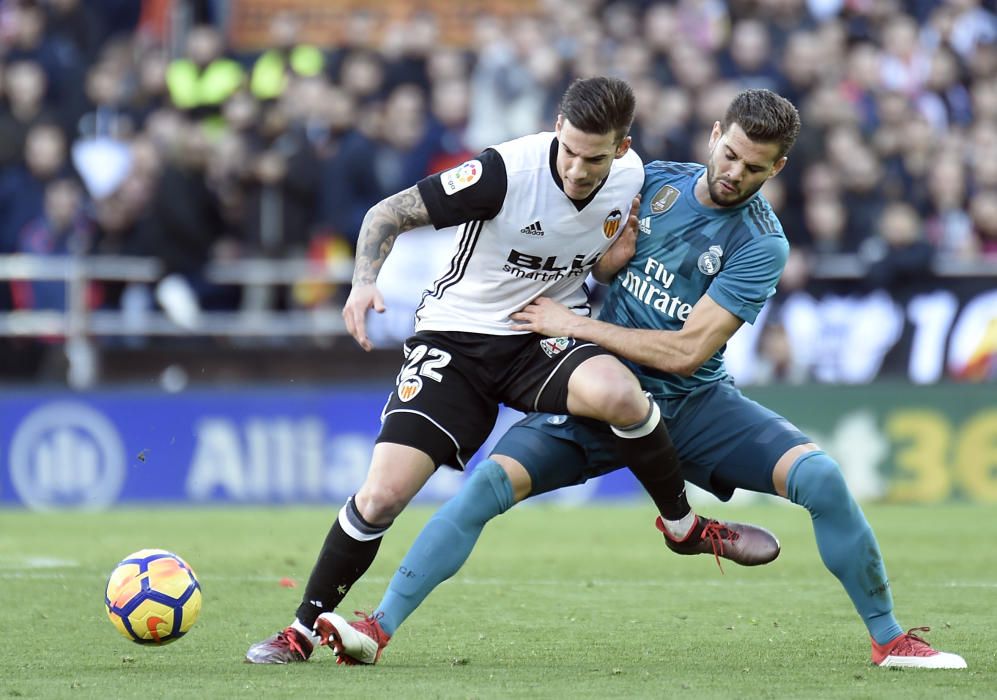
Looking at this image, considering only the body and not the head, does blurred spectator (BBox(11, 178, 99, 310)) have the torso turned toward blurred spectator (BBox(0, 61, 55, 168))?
no

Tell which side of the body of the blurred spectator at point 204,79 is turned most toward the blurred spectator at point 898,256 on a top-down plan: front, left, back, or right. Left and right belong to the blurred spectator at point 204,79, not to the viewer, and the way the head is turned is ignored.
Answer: left

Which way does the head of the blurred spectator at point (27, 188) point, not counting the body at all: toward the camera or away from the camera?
toward the camera

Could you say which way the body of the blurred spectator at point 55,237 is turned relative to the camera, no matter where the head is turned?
toward the camera

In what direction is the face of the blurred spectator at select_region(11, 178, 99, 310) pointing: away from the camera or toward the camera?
toward the camera

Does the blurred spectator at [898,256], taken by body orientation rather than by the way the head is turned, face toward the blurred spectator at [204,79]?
no

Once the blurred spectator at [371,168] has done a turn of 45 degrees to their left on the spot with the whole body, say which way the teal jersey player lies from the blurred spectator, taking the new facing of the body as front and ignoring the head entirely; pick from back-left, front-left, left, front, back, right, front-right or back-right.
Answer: front-right

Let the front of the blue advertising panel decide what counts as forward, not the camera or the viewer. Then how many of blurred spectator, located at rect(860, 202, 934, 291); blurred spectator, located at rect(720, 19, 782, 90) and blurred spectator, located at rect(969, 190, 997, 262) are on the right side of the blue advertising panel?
0

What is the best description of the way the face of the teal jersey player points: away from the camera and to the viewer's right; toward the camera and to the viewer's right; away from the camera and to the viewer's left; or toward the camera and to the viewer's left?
toward the camera and to the viewer's left

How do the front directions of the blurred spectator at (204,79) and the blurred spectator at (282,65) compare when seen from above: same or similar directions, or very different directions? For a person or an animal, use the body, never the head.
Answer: same or similar directions

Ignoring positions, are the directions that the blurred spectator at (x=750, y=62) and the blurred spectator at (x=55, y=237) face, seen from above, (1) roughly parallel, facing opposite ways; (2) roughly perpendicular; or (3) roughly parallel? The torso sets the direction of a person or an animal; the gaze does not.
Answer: roughly parallel

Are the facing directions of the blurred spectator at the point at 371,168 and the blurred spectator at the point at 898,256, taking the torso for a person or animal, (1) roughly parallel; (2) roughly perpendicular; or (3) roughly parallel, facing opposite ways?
roughly parallel

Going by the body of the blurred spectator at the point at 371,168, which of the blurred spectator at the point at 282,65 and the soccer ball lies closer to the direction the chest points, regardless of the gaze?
the soccer ball

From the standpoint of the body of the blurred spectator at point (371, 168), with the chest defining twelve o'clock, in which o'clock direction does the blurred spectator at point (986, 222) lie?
the blurred spectator at point (986, 222) is roughly at 9 o'clock from the blurred spectator at point (371, 168).

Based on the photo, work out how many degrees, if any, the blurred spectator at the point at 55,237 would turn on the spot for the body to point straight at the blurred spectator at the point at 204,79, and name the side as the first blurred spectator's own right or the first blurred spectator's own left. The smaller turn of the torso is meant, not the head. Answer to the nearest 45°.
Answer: approximately 135° to the first blurred spectator's own left

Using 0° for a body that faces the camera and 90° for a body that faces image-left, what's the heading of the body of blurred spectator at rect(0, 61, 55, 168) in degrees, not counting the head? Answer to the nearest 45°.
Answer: approximately 0°

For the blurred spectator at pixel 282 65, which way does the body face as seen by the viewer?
toward the camera

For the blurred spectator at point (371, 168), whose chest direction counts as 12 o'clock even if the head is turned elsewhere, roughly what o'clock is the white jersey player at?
The white jersey player is roughly at 12 o'clock from the blurred spectator.

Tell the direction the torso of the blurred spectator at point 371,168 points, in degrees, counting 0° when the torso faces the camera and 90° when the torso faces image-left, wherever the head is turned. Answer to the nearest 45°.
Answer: approximately 0°
